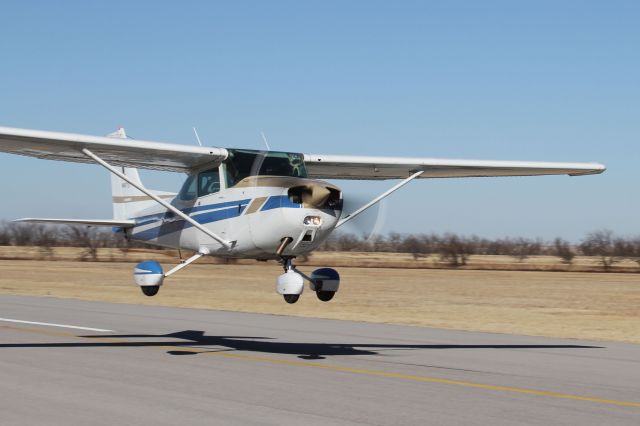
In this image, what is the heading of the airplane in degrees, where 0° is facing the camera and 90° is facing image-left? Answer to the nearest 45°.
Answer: approximately 315°
